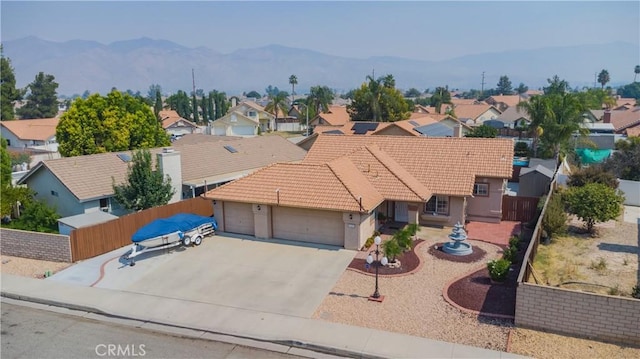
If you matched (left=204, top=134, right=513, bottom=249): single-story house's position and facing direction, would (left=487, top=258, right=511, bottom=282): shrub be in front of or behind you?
in front

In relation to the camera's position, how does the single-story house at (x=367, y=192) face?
facing the viewer

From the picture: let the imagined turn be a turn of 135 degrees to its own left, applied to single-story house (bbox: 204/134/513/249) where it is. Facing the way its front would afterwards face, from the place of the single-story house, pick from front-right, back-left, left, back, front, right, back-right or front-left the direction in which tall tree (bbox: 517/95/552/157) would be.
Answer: front

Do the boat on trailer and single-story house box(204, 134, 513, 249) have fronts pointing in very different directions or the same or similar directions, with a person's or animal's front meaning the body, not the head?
same or similar directions

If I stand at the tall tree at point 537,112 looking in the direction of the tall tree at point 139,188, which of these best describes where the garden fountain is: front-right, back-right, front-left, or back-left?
front-left

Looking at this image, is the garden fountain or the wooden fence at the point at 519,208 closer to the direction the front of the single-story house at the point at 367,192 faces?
the garden fountain

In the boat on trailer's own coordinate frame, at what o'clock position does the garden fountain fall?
The garden fountain is roughly at 8 o'clock from the boat on trailer.

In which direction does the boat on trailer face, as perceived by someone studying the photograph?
facing the viewer and to the left of the viewer

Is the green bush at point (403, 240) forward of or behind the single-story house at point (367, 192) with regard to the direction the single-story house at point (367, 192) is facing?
forward

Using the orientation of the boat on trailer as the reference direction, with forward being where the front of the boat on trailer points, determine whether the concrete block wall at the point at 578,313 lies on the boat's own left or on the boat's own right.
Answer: on the boat's own left

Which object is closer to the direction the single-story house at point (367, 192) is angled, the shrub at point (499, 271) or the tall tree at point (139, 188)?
the shrub

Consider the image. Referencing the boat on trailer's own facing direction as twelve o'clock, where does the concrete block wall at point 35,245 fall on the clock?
The concrete block wall is roughly at 2 o'clock from the boat on trailer.

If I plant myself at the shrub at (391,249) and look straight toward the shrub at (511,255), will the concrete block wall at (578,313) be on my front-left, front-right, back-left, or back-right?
front-right

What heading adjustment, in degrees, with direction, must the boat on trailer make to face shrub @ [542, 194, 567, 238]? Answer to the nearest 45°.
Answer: approximately 135° to its left

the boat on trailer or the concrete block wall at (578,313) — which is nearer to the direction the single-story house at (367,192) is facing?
the concrete block wall

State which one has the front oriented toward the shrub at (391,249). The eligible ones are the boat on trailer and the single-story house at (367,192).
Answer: the single-story house

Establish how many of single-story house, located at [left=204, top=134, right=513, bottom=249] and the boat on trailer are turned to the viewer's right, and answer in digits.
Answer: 0

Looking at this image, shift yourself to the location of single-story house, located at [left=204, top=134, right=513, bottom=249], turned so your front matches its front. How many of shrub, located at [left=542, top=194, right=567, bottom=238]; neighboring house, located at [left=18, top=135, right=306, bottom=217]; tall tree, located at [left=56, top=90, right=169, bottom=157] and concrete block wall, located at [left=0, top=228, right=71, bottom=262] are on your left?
1
